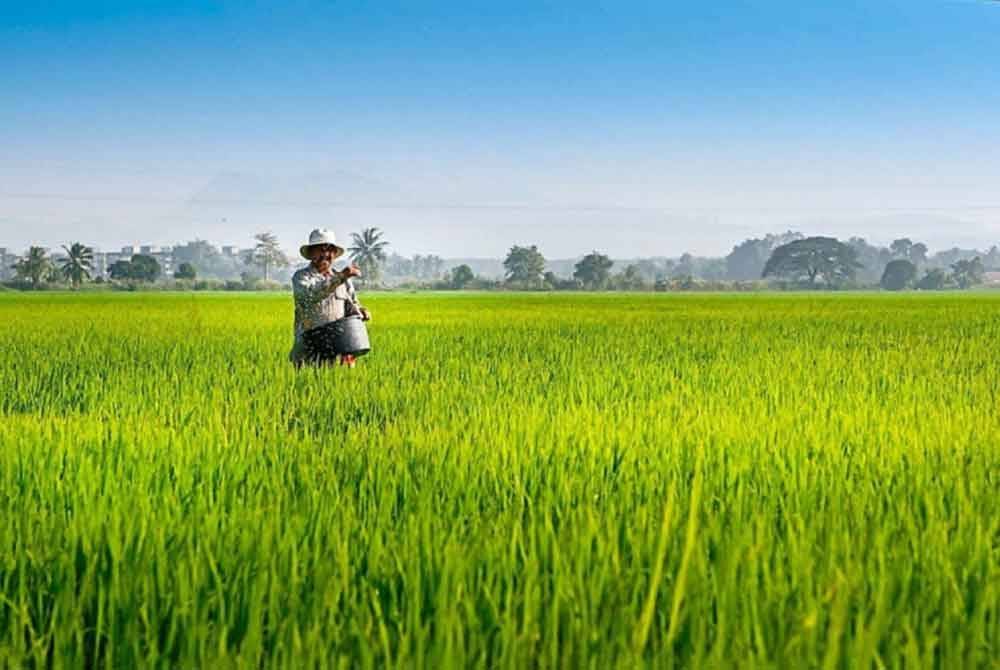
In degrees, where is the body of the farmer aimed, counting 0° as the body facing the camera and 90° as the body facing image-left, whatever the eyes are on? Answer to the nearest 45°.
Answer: approximately 315°
